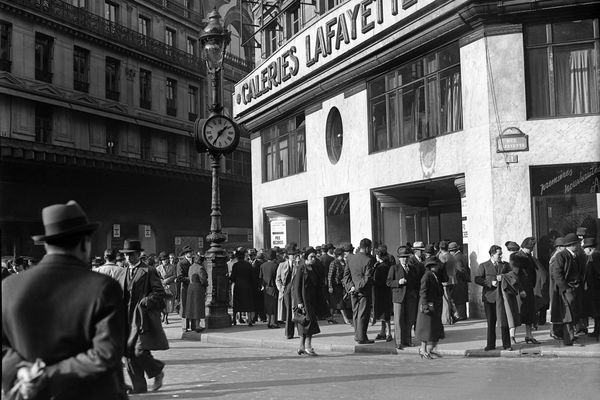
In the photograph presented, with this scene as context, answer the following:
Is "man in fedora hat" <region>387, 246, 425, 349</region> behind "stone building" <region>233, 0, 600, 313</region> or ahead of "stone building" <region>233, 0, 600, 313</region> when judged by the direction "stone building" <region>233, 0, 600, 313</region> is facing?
ahead

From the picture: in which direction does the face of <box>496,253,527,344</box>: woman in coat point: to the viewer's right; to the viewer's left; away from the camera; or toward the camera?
to the viewer's left

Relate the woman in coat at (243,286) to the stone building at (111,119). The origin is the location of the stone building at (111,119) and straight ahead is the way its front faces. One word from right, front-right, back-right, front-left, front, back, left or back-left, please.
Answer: front-right

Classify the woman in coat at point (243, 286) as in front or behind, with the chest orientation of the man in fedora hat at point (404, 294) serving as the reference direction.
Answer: behind

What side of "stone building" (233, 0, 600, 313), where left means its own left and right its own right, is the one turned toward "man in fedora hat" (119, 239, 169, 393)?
front

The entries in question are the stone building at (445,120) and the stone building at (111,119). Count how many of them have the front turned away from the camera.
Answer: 0

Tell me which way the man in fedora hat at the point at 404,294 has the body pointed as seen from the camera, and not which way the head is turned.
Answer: toward the camera

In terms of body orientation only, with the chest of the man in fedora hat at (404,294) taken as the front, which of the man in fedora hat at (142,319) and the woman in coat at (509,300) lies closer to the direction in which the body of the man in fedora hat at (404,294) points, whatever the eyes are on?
the man in fedora hat

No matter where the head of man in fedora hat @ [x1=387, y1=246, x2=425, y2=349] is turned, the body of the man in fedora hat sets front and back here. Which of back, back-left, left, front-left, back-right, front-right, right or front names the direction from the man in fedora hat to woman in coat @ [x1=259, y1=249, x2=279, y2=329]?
back-right

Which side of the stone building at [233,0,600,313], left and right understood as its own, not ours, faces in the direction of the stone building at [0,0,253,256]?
right

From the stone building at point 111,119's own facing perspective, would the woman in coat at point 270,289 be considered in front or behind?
in front

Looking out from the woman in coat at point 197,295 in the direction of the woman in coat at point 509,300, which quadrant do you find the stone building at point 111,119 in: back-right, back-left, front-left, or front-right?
back-left

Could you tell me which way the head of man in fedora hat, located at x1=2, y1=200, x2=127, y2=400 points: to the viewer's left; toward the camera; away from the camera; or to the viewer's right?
away from the camera

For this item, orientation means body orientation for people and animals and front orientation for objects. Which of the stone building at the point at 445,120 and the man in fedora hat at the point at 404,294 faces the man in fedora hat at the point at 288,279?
the stone building

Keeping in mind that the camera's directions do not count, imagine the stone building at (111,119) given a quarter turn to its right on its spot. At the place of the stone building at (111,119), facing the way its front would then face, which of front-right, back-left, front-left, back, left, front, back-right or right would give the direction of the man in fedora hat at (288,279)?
front-left

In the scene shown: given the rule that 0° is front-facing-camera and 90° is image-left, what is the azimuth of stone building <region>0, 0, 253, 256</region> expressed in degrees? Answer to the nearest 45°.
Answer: approximately 315°

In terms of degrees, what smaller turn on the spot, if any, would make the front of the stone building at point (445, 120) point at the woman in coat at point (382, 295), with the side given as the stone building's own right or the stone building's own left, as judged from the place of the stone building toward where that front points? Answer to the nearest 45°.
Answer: approximately 45° to the stone building's own left
